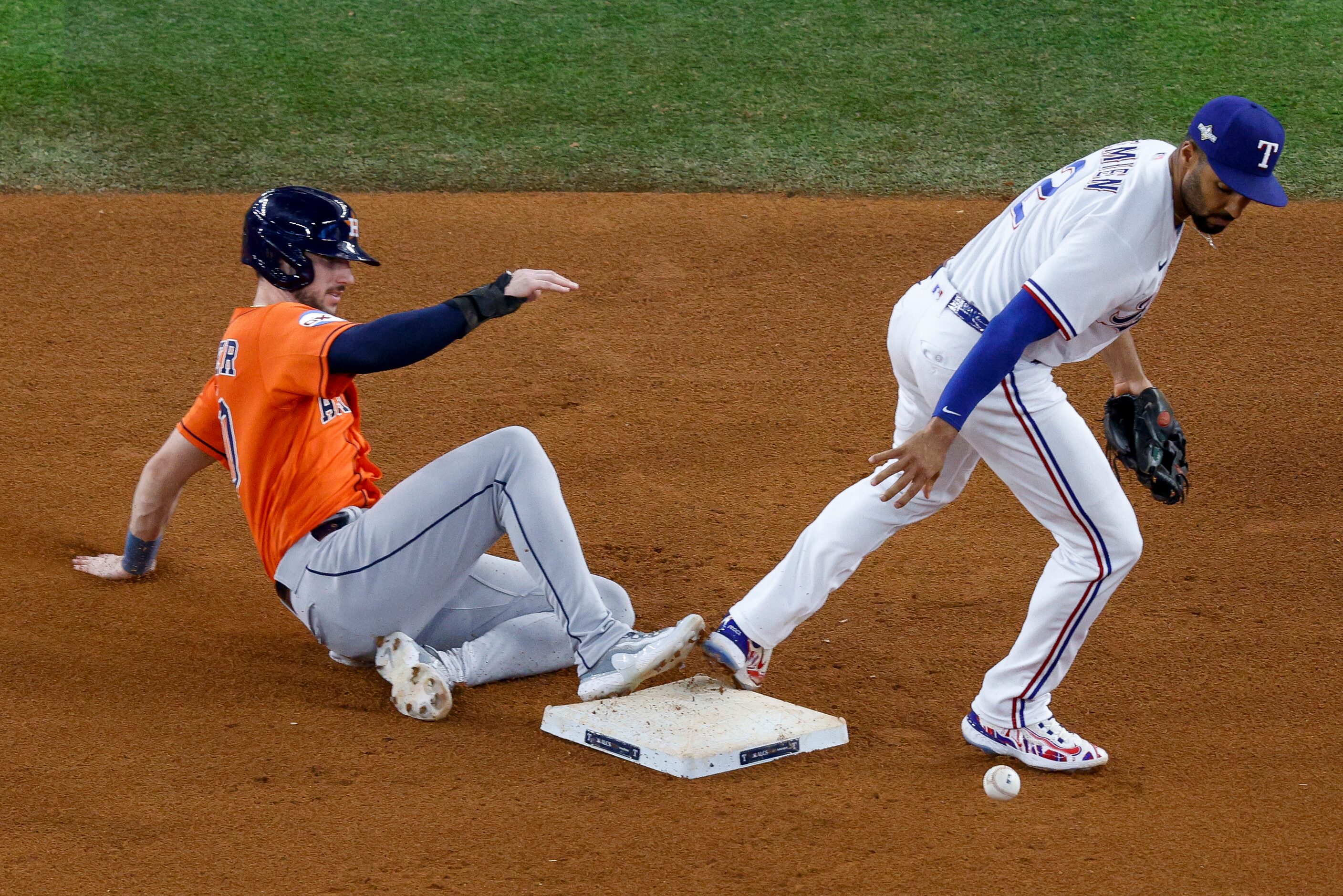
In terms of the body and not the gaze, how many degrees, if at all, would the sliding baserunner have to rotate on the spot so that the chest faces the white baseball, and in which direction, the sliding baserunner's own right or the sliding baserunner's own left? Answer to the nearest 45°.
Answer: approximately 45° to the sliding baserunner's own right

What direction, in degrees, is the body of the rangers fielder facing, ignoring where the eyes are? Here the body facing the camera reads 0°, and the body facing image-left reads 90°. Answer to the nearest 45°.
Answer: approximately 270°

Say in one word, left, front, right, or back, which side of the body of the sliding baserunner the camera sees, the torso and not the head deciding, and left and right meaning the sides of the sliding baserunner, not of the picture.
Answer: right

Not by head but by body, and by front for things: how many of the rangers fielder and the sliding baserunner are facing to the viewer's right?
2

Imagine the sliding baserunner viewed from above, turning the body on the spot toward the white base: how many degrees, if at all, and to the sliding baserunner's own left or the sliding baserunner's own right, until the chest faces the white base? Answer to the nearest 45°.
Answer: approximately 45° to the sliding baserunner's own right

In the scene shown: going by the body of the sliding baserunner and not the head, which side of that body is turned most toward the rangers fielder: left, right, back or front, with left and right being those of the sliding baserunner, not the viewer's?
front
